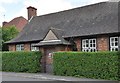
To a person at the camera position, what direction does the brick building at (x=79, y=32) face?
facing the viewer and to the left of the viewer

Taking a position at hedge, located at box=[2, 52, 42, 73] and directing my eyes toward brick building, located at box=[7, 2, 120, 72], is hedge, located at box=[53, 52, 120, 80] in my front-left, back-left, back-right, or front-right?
front-right

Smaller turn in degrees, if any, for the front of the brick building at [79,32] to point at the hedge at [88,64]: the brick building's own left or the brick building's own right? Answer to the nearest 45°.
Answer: approximately 45° to the brick building's own left

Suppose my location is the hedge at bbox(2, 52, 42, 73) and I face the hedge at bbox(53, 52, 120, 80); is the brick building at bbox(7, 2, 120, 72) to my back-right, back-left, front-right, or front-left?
front-left

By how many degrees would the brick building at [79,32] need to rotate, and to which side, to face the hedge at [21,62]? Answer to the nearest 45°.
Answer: approximately 45° to its right
